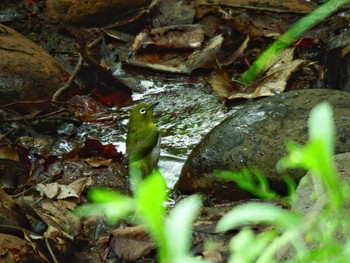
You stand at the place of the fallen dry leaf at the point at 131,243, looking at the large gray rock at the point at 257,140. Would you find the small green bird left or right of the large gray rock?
left

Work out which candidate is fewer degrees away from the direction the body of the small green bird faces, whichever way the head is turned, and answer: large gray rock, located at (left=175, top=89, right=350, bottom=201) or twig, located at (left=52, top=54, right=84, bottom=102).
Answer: the large gray rock

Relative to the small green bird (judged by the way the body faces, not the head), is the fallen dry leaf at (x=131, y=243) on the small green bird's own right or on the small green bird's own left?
on the small green bird's own right
